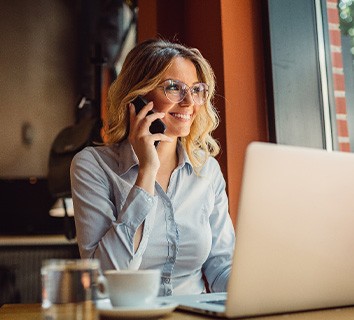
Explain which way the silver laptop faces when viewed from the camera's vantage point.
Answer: facing away from the viewer and to the left of the viewer

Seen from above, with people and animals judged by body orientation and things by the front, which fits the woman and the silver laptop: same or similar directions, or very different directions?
very different directions

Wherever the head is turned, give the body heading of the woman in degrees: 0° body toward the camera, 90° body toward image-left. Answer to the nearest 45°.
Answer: approximately 315°

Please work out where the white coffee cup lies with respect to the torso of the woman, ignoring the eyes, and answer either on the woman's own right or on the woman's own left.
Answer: on the woman's own right
